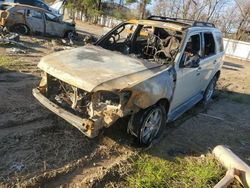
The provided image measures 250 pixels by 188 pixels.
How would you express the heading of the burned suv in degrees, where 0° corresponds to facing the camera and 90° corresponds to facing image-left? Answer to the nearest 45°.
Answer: approximately 45°

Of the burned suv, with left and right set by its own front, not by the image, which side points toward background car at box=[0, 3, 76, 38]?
right
